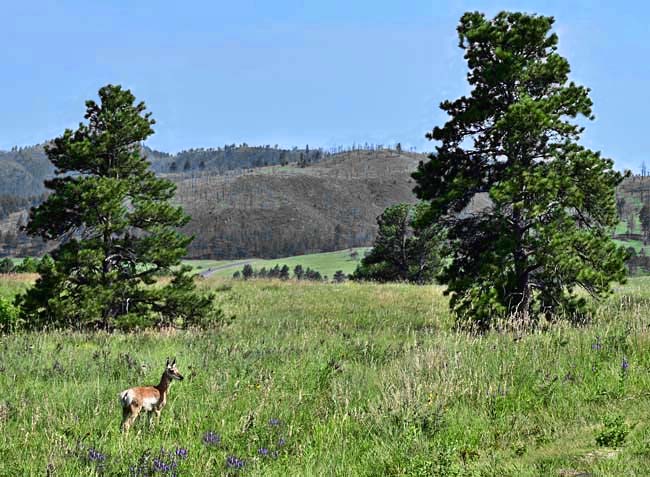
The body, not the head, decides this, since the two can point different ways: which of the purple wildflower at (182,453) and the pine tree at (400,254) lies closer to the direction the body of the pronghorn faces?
the pine tree

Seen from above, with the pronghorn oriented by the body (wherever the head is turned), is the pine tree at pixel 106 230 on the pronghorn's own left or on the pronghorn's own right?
on the pronghorn's own left

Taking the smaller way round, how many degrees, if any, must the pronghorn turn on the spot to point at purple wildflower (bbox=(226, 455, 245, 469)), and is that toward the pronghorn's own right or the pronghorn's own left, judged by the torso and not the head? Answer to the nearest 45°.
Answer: approximately 90° to the pronghorn's own right

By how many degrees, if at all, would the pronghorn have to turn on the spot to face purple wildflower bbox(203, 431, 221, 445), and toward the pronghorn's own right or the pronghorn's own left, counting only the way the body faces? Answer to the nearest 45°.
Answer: approximately 90° to the pronghorn's own right

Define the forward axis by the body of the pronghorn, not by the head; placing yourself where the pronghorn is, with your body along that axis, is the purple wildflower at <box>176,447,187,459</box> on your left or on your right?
on your right

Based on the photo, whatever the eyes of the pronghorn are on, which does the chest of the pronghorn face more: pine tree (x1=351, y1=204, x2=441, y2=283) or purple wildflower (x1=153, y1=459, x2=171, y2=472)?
the pine tree

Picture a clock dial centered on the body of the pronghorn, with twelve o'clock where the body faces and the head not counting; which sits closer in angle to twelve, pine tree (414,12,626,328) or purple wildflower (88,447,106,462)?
the pine tree

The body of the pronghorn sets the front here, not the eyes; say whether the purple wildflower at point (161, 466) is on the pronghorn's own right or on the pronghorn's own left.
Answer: on the pronghorn's own right

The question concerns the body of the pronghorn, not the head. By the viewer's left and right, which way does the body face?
facing away from the viewer and to the right of the viewer
